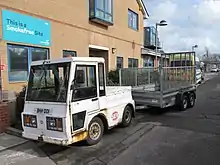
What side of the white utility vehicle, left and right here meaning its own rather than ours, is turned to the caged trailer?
back

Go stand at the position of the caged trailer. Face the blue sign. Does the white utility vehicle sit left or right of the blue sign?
left

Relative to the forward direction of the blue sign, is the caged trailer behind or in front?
in front

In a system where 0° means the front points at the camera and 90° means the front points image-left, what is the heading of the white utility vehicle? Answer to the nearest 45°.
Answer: approximately 45°

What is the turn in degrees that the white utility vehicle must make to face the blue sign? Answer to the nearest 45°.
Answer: approximately 135° to its right

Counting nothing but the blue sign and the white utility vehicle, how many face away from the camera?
0

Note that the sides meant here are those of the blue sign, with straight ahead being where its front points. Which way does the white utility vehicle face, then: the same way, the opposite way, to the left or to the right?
to the right

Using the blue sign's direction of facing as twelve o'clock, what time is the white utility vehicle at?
The white utility vehicle is roughly at 1 o'clock from the blue sign.

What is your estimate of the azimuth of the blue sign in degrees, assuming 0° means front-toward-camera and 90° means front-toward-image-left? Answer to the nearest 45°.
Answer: approximately 315°
